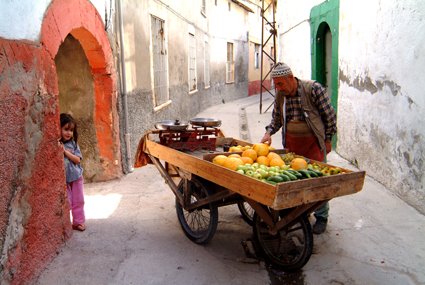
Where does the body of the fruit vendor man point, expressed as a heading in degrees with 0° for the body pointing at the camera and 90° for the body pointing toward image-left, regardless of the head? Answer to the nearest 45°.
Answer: approximately 45°

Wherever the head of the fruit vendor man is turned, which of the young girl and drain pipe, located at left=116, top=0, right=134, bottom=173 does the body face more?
the young girl

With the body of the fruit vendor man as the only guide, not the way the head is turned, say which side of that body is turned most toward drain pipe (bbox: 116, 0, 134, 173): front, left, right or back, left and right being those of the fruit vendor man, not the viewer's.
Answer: right

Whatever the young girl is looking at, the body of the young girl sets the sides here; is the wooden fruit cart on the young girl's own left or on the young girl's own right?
on the young girl's own left

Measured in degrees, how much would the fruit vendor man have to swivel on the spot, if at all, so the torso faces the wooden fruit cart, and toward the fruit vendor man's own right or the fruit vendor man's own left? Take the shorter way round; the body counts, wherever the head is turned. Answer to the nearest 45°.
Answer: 0° — they already face it

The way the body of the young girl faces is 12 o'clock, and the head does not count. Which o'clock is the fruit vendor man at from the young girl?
The fruit vendor man is roughly at 8 o'clock from the young girl.

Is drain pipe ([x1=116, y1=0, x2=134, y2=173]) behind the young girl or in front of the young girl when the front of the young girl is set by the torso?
behind

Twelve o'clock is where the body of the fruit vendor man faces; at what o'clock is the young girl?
The young girl is roughly at 1 o'clock from the fruit vendor man.

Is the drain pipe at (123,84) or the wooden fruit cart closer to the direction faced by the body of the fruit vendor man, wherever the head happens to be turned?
the wooden fruit cart

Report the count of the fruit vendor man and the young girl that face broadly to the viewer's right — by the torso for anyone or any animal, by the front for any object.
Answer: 0
